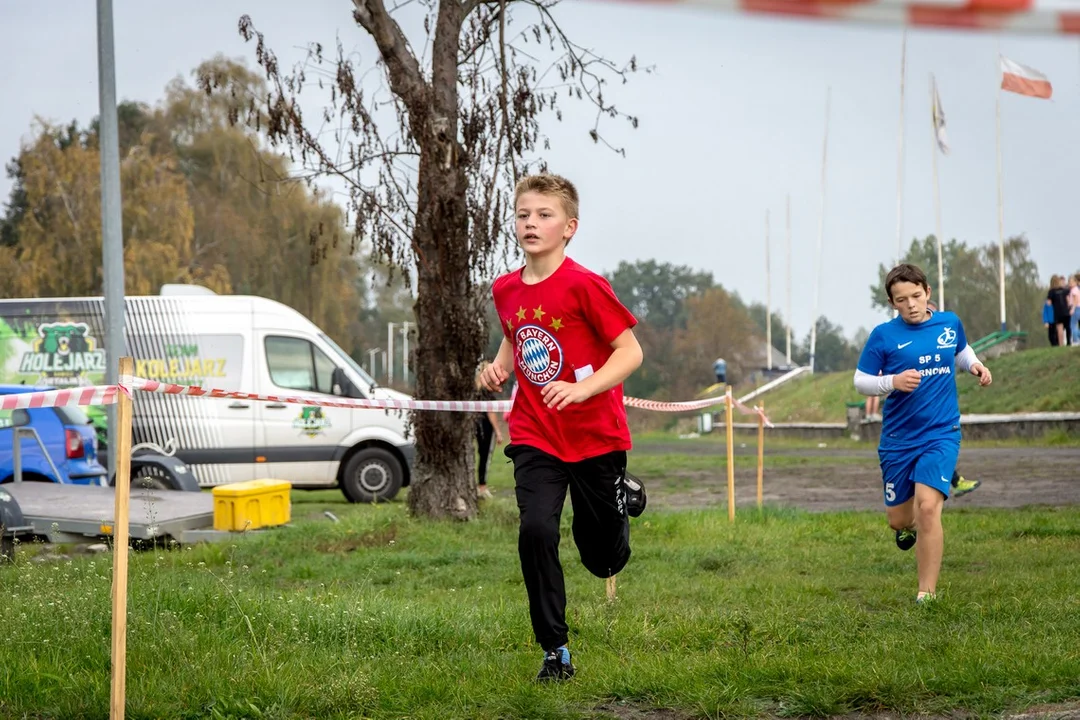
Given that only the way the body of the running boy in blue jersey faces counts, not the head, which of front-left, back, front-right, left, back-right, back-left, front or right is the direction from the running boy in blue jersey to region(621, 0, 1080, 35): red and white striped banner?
front

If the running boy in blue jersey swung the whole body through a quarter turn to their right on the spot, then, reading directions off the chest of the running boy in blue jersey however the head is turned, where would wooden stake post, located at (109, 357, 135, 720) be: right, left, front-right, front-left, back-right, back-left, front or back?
front-left

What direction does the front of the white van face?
to the viewer's right

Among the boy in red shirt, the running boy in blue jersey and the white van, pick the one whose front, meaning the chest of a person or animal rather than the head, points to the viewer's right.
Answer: the white van

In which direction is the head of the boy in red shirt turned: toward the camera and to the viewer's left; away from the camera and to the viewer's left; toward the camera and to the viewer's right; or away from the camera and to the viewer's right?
toward the camera and to the viewer's left

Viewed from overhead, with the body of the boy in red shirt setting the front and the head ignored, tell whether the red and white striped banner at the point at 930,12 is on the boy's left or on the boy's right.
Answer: on the boy's left

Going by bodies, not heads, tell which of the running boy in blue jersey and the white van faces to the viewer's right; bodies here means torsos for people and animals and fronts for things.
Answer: the white van

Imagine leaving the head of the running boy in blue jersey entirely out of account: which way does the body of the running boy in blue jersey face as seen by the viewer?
toward the camera

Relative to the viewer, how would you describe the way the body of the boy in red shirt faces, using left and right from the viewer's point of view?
facing the viewer and to the left of the viewer

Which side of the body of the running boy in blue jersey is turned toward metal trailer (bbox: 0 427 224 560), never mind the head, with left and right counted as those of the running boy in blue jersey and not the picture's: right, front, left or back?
right

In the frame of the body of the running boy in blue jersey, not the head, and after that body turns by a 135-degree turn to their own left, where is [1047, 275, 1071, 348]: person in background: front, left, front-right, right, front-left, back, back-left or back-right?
front-left

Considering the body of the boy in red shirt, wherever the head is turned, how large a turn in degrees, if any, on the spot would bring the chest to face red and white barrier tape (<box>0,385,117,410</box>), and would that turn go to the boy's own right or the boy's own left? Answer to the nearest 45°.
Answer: approximately 45° to the boy's own right

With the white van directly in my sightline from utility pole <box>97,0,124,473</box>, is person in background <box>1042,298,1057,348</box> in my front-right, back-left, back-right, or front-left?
front-right

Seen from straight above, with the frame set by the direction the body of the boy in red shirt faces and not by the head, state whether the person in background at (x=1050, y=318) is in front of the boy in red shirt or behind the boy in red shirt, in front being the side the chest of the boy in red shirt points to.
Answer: behind

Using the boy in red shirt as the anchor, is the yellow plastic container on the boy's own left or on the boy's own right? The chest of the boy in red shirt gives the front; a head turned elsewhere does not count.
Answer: on the boy's own right

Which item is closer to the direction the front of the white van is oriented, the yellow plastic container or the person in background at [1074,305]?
the person in background
